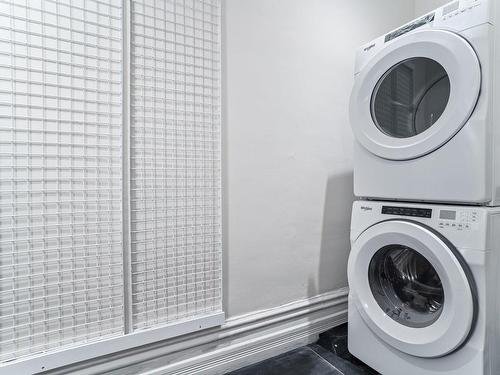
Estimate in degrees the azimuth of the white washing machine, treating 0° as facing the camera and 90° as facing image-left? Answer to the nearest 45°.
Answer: approximately 45°

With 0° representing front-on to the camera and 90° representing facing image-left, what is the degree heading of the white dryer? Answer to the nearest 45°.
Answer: approximately 45°
